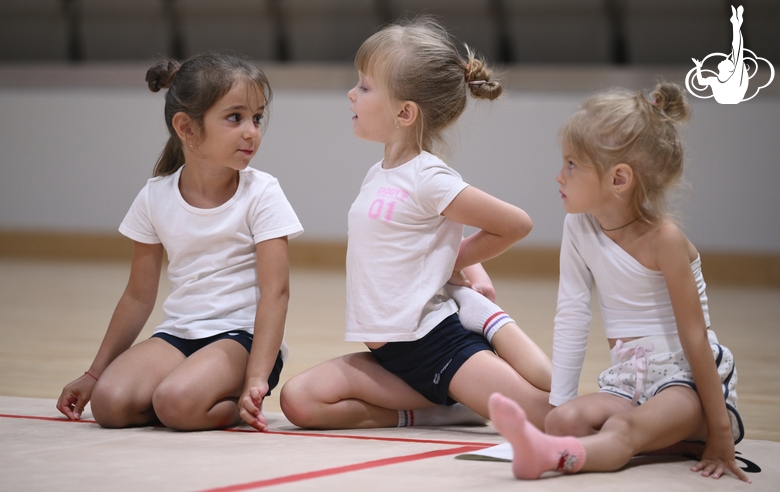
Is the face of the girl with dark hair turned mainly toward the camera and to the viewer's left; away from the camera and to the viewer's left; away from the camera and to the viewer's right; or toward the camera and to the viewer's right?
toward the camera and to the viewer's right

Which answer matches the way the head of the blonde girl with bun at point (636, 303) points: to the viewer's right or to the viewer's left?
to the viewer's left

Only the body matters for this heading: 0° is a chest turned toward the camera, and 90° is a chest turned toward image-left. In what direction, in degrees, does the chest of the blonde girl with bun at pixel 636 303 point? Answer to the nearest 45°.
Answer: approximately 45°

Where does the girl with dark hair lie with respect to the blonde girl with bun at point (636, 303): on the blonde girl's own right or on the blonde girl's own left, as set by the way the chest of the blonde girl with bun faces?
on the blonde girl's own right
